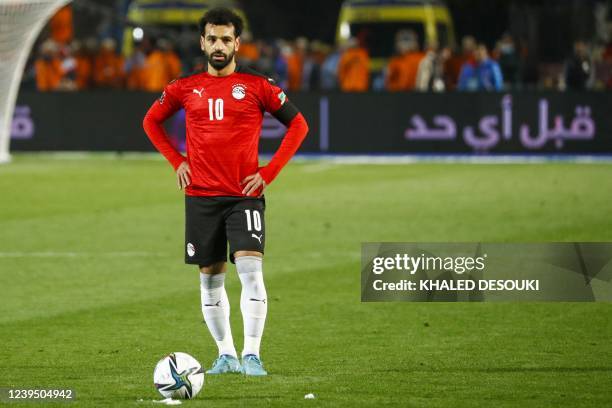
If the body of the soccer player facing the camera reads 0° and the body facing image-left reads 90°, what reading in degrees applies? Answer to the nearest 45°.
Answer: approximately 0°
